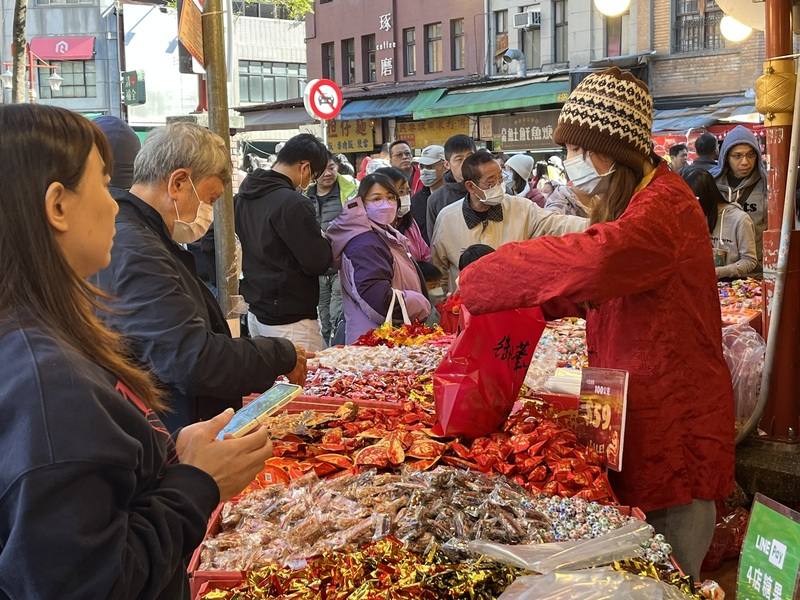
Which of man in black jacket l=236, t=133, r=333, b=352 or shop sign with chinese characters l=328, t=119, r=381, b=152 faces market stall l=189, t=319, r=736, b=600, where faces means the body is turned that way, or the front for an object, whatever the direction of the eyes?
the shop sign with chinese characters

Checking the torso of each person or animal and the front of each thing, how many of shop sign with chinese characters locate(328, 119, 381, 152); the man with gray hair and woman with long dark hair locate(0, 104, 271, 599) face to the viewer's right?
2

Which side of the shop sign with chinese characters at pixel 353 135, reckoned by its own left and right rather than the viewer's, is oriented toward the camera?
front

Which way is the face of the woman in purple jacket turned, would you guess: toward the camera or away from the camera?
toward the camera

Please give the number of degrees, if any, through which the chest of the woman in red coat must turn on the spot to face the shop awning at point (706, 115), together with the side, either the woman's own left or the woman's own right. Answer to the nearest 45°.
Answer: approximately 90° to the woman's own right

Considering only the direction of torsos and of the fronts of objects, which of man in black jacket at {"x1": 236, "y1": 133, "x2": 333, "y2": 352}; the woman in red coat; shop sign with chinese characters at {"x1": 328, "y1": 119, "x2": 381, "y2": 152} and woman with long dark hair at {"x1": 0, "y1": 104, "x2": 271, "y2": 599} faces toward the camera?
the shop sign with chinese characters

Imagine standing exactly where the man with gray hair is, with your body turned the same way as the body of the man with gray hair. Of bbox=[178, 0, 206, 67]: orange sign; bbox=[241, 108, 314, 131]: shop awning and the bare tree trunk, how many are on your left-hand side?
3

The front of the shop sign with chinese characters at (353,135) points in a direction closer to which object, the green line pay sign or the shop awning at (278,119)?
the green line pay sign

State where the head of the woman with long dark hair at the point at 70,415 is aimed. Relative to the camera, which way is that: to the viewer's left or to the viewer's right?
to the viewer's right

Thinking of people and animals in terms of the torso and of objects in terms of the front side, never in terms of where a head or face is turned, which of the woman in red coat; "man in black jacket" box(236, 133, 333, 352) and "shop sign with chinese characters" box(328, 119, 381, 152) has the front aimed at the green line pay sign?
the shop sign with chinese characters

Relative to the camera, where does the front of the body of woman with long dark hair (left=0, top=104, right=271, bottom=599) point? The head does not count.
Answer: to the viewer's right

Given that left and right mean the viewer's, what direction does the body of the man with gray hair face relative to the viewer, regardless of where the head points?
facing to the right of the viewer

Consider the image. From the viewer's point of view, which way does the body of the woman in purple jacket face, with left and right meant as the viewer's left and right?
facing the viewer and to the right of the viewer

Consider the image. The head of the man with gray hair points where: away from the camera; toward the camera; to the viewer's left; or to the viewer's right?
to the viewer's right

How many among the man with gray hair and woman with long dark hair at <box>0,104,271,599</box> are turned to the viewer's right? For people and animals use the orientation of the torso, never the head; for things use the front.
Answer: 2

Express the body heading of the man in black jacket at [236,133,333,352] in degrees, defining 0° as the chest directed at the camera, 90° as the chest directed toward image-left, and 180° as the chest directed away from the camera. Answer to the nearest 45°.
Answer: approximately 225°

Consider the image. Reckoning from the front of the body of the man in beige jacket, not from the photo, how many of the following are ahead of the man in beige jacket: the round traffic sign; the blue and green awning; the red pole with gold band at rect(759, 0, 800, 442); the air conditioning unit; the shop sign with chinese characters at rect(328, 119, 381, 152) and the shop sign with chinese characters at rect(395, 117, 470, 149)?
1
